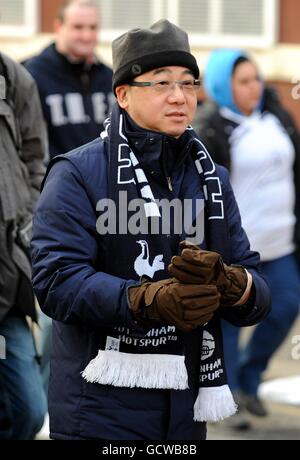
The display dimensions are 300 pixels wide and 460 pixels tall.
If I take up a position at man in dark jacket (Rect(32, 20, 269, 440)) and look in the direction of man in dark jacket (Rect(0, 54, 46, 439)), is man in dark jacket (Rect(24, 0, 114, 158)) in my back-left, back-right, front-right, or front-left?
front-right

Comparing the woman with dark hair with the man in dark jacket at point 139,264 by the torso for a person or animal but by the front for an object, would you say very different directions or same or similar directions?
same or similar directions

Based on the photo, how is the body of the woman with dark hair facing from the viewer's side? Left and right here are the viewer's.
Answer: facing the viewer and to the right of the viewer

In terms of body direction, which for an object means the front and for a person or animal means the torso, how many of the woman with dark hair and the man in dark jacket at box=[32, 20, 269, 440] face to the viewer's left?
0

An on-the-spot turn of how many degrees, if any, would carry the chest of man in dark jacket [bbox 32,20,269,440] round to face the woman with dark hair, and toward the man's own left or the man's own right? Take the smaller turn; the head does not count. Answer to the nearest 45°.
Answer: approximately 135° to the man's own left

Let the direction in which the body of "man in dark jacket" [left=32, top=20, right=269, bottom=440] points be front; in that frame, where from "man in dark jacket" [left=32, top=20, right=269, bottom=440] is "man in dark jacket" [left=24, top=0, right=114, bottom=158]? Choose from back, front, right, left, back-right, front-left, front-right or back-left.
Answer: back-left

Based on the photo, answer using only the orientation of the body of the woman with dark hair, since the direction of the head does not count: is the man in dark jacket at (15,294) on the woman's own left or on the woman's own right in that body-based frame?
on the woman's own right
